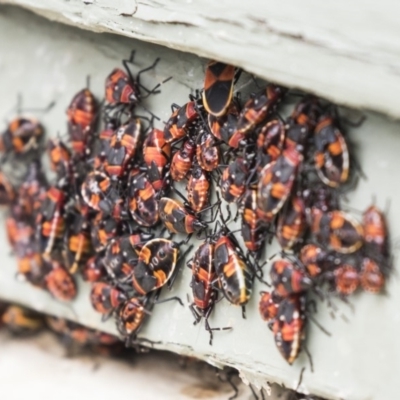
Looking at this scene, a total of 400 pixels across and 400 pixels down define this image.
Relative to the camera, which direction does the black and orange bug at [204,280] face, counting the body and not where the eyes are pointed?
toward the camera

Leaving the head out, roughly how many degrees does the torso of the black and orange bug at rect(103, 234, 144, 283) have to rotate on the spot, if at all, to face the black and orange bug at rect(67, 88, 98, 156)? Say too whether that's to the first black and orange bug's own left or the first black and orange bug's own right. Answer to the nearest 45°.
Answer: approximately 90° to the first black and orange bug's own left

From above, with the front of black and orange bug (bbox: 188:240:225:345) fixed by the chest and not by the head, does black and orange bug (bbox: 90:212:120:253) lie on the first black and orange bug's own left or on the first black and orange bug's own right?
on the first black and orange bug's own right

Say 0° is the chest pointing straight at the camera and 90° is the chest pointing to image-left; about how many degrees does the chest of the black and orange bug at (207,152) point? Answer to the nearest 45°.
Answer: approximately 180°

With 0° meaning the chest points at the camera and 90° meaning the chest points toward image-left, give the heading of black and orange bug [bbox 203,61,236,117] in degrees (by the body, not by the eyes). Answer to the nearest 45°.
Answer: approximately 180°
